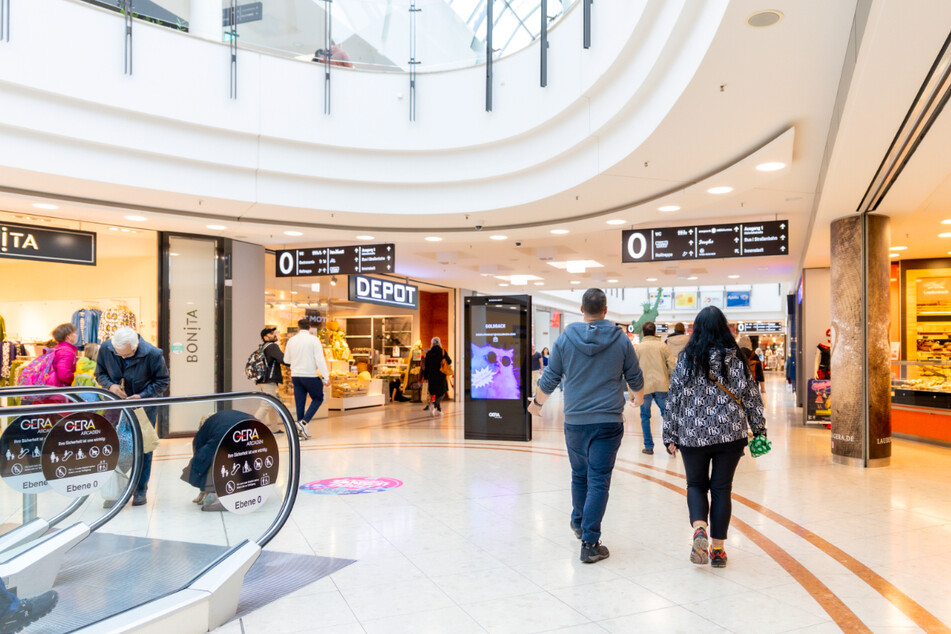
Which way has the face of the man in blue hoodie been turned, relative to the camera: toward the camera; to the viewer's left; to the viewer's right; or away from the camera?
away from the camera

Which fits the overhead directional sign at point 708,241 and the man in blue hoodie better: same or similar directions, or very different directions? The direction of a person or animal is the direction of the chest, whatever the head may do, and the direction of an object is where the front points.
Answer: very different directions

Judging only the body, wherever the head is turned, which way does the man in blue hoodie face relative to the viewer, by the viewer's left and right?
facing away from the viewer

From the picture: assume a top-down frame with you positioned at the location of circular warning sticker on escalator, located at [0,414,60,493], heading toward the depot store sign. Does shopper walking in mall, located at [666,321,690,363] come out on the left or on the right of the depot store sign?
right

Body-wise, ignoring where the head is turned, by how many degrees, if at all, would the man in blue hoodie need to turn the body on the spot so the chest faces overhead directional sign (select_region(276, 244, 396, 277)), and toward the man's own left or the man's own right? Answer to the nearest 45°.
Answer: approximately 45° to the man's own left

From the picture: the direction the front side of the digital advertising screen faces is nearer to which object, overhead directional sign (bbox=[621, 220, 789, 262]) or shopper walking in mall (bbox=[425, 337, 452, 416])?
the overhead directional sign

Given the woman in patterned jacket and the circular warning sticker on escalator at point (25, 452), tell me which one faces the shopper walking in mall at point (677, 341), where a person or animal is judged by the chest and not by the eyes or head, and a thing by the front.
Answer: the woman in patterned jacket

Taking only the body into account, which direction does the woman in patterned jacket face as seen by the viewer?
away from the camera

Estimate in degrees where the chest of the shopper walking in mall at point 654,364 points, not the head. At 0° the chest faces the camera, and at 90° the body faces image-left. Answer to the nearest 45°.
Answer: approximately 180°

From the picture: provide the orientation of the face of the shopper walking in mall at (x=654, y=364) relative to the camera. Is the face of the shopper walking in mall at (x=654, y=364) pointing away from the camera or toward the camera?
away from the camera
